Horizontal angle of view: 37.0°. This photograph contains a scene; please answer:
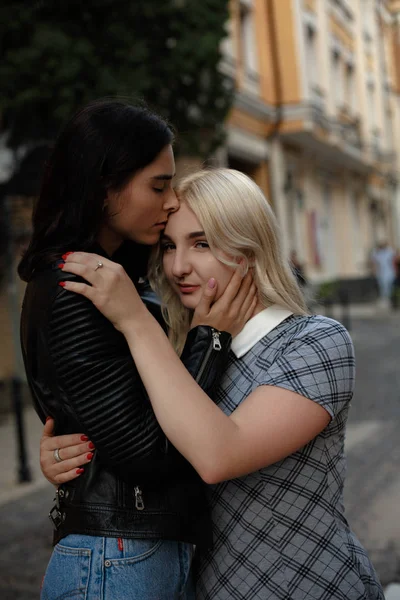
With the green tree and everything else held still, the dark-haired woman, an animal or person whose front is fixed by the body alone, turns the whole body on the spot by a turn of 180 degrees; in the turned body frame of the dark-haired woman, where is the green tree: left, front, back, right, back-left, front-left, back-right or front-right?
right

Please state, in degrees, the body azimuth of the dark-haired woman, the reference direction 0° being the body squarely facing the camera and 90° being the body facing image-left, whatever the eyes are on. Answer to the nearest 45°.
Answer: approximately 270°

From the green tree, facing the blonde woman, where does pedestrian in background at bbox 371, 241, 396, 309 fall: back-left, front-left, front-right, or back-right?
back-left

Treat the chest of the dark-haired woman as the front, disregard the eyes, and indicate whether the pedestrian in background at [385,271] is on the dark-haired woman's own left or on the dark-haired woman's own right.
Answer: on the dark-haired woman's own left
